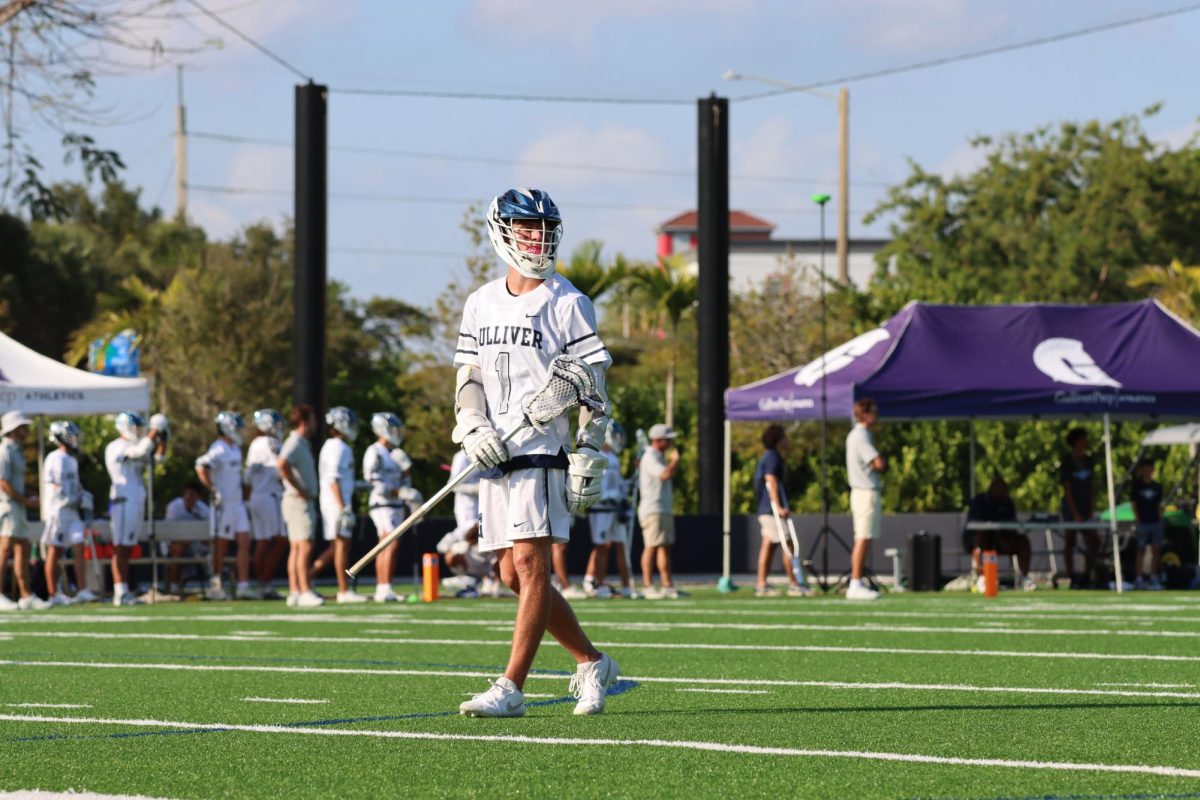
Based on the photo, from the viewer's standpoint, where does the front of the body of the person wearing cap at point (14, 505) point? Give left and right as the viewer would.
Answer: facing to the right of the viewer

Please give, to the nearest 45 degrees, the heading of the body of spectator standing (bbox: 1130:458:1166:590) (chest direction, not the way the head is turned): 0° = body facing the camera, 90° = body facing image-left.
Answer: approximately 0°

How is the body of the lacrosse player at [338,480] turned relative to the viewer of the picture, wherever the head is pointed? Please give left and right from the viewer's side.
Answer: facing to the right of the viewer

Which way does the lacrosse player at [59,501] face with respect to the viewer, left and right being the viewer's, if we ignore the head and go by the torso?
facing to the right of the viewer

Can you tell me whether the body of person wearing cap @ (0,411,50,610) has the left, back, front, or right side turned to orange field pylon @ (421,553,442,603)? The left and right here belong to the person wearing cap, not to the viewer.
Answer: front
